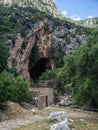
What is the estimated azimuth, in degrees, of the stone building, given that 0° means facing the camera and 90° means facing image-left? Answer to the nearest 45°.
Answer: approximately 315°
